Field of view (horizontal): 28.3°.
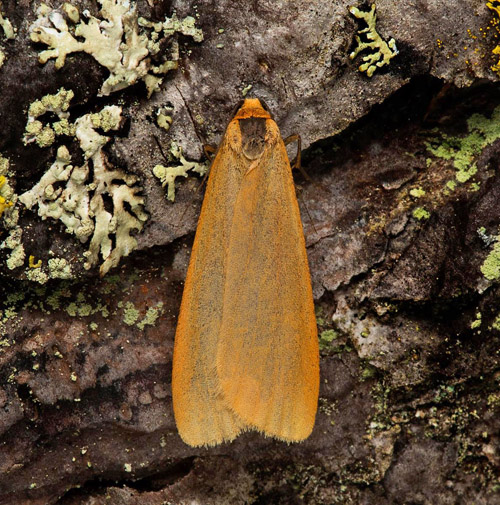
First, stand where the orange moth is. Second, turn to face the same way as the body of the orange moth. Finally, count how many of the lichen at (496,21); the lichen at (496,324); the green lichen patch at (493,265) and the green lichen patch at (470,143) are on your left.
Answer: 0

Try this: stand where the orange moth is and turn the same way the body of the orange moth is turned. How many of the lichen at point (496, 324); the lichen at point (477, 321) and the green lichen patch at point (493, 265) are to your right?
3

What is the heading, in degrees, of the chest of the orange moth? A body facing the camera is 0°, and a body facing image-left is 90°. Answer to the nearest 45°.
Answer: approximately 180°

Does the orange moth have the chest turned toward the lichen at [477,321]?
no

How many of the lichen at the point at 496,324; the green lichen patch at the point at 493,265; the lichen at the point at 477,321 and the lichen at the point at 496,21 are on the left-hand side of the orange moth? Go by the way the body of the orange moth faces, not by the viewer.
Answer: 0

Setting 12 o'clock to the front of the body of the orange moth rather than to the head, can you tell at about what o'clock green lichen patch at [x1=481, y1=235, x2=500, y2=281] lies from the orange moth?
The green lichen patch is roughly at 3 o'clock from the orange moth.

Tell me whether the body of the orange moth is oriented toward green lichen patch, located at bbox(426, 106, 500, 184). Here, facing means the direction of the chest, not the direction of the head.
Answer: no

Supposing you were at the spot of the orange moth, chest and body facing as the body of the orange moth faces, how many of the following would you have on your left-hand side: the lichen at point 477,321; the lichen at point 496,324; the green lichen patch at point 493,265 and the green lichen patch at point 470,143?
0
